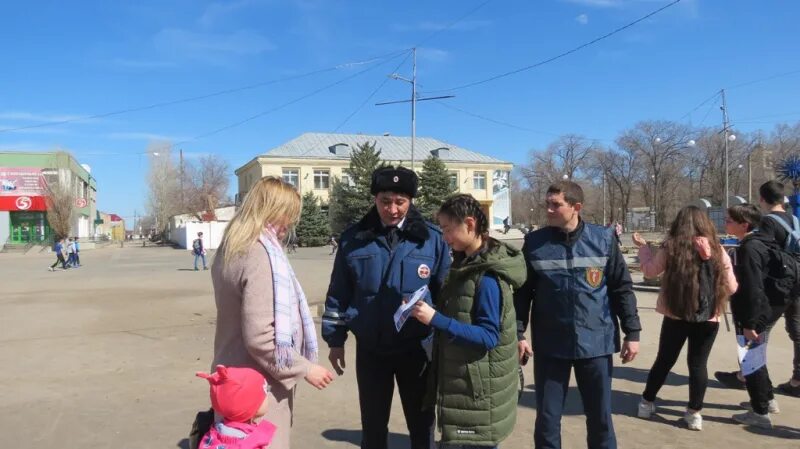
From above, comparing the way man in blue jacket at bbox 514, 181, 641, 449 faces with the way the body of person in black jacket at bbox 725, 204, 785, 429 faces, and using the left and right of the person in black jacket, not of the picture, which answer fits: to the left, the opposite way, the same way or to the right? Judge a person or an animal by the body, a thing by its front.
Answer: to the left

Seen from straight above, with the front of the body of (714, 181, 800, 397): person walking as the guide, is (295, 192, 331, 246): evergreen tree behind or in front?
in front

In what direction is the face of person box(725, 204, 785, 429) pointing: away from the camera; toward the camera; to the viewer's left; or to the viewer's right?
to the viewer's left

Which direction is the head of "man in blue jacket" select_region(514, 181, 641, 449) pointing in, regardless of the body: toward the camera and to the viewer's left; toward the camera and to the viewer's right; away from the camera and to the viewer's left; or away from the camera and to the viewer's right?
toward the camera and to the viewer's left

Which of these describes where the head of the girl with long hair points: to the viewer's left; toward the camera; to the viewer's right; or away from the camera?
away from the camera

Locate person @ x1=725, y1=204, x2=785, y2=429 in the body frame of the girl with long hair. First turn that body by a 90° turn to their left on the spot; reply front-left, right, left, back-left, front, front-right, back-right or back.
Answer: back-right

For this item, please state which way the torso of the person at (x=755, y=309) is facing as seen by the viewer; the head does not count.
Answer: to the viewer's left

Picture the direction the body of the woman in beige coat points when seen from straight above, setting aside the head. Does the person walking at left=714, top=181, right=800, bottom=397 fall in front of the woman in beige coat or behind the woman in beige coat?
in front

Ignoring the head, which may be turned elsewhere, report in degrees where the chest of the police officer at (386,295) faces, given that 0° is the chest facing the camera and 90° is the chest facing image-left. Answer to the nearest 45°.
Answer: approximately 0°

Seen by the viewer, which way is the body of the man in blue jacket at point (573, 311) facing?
toward the camera

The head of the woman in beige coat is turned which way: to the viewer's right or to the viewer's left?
to the viewer's right

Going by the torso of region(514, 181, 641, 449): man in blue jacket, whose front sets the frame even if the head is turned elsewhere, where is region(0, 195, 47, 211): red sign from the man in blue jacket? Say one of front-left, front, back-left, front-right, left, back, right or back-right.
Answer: back-right

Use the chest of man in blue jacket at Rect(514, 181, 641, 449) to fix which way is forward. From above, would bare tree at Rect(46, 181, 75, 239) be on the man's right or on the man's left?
on the man's right

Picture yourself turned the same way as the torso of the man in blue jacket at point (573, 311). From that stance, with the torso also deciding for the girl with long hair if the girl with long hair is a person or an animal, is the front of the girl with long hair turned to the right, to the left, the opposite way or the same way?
the opposite way
